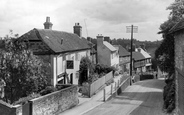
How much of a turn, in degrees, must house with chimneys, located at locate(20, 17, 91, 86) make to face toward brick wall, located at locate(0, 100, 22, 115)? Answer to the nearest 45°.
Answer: approximately 45° to its right

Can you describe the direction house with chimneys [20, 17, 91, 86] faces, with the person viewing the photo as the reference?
facing the viewer and to the right of the viewer

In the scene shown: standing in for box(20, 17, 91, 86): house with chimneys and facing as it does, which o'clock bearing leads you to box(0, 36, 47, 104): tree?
The tree is roughly at 2 o'clock from the house with chimneys.

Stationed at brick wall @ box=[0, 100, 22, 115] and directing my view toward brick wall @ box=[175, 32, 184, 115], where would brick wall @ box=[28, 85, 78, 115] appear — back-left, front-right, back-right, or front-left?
front-left

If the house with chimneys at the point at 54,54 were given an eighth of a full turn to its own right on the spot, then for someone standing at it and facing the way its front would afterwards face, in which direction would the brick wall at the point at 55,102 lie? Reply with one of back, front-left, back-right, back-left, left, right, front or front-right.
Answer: front

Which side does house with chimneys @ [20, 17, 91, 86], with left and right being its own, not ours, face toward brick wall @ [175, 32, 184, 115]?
front
